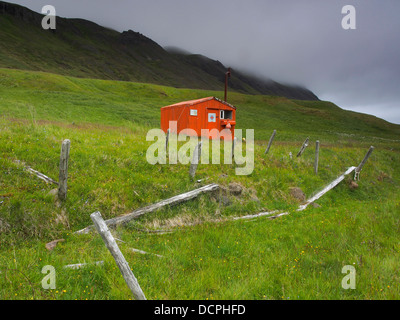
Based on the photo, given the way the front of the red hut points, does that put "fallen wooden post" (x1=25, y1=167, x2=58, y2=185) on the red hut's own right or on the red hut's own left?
on the red hut's own right

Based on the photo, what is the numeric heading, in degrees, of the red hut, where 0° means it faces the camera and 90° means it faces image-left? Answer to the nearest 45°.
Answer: approximately 315°

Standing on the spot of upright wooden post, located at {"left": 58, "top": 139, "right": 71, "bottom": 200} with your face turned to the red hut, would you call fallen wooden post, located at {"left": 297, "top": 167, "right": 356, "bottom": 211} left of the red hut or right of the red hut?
right

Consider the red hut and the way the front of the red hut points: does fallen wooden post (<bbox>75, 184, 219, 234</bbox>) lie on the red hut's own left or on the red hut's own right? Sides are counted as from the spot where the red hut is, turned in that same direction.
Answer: on the red hut's own right
